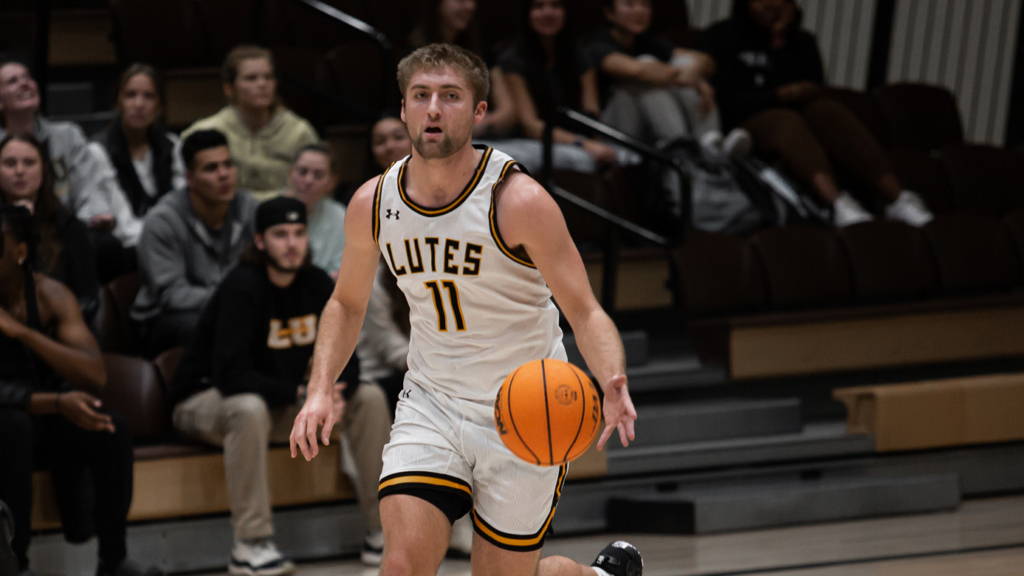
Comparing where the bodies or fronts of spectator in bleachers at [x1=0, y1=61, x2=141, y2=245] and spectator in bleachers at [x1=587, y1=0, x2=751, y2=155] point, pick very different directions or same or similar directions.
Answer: same or similar directions

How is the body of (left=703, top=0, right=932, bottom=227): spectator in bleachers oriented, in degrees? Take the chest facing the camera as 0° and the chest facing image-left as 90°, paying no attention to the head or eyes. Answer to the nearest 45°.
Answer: approximately 315°

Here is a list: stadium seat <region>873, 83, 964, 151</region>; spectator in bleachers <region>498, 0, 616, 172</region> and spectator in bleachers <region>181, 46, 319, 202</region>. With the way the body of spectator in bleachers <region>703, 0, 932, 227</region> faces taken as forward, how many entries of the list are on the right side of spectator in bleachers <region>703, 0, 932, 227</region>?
2

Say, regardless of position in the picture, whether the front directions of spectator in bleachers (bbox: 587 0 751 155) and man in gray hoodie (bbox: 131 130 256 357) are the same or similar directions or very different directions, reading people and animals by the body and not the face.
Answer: same or similar directions

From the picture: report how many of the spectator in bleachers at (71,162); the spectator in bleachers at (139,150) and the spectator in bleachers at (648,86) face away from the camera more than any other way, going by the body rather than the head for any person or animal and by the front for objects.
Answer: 0

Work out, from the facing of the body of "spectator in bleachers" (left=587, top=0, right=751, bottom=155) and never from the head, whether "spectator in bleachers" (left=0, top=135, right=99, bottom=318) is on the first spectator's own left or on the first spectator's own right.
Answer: on the first spectator's own right

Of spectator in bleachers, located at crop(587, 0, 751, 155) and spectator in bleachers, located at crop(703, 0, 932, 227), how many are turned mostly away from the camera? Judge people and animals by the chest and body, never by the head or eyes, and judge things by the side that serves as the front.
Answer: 0

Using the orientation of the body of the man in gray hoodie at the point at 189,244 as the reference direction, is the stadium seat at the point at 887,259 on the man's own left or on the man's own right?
on the man's own left

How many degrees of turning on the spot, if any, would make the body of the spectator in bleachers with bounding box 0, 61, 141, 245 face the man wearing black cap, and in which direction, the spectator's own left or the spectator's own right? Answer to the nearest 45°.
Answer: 0° — they already face them

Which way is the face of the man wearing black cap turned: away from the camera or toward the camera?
toward the camera

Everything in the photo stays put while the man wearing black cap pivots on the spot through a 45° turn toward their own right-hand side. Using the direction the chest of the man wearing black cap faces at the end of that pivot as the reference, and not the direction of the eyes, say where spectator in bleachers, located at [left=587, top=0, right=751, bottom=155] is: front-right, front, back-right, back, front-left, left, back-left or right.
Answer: back-left

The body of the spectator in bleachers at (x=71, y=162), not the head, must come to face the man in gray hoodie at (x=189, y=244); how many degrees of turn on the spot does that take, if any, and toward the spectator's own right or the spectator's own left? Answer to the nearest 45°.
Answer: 0° — they already face them

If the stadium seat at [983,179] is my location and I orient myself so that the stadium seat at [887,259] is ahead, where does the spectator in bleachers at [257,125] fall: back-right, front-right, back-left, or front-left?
front-right

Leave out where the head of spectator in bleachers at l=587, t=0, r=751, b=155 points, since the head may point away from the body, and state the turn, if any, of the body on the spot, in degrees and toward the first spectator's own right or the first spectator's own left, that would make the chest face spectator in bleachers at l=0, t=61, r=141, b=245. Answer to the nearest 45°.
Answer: approximately 90° to the first spectator's own right

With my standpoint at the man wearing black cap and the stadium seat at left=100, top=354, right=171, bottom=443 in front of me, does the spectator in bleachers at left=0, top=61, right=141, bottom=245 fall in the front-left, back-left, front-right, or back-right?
front-right

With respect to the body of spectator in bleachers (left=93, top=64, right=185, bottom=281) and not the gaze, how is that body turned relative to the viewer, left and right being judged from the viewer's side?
facing the viewer

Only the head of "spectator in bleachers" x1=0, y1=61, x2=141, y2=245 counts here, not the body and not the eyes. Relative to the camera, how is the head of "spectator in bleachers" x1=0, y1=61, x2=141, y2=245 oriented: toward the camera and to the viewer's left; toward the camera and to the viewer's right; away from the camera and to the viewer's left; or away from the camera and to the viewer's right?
toward the camera and to the viewer's right

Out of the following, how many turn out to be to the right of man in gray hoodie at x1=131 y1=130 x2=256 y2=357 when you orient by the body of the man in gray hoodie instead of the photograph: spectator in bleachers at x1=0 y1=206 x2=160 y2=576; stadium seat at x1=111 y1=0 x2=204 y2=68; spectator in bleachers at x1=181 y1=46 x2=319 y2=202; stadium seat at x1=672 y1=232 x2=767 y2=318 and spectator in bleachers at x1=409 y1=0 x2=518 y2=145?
1

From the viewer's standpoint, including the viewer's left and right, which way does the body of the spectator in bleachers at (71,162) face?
facing the viewer and to the right of the viewer

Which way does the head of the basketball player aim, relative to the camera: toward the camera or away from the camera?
toward the camera
